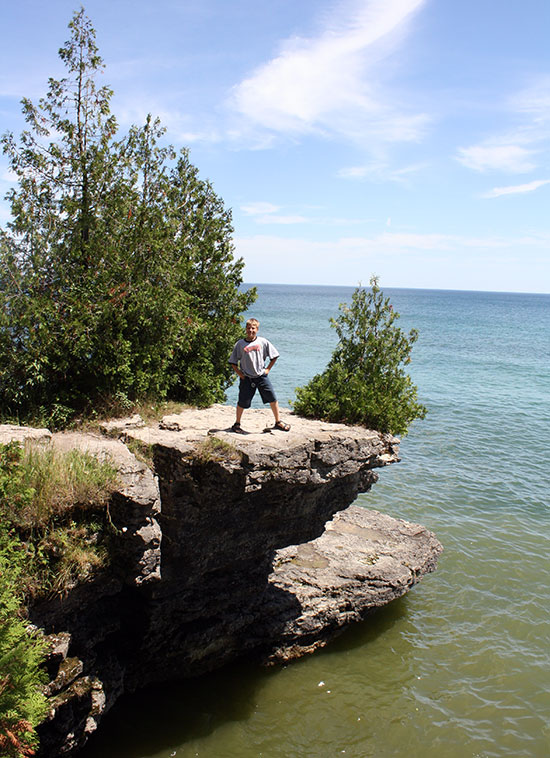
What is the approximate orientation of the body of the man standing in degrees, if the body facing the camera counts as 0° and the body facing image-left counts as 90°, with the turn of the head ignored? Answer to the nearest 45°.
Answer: approximately 0°

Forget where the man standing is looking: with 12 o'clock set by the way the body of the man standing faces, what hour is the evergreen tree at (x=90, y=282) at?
The evergreen tree is roughly at 4 o'clock from the man standing.

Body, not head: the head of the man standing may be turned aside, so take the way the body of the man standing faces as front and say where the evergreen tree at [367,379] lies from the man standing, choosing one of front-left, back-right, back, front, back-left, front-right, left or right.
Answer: back-left
